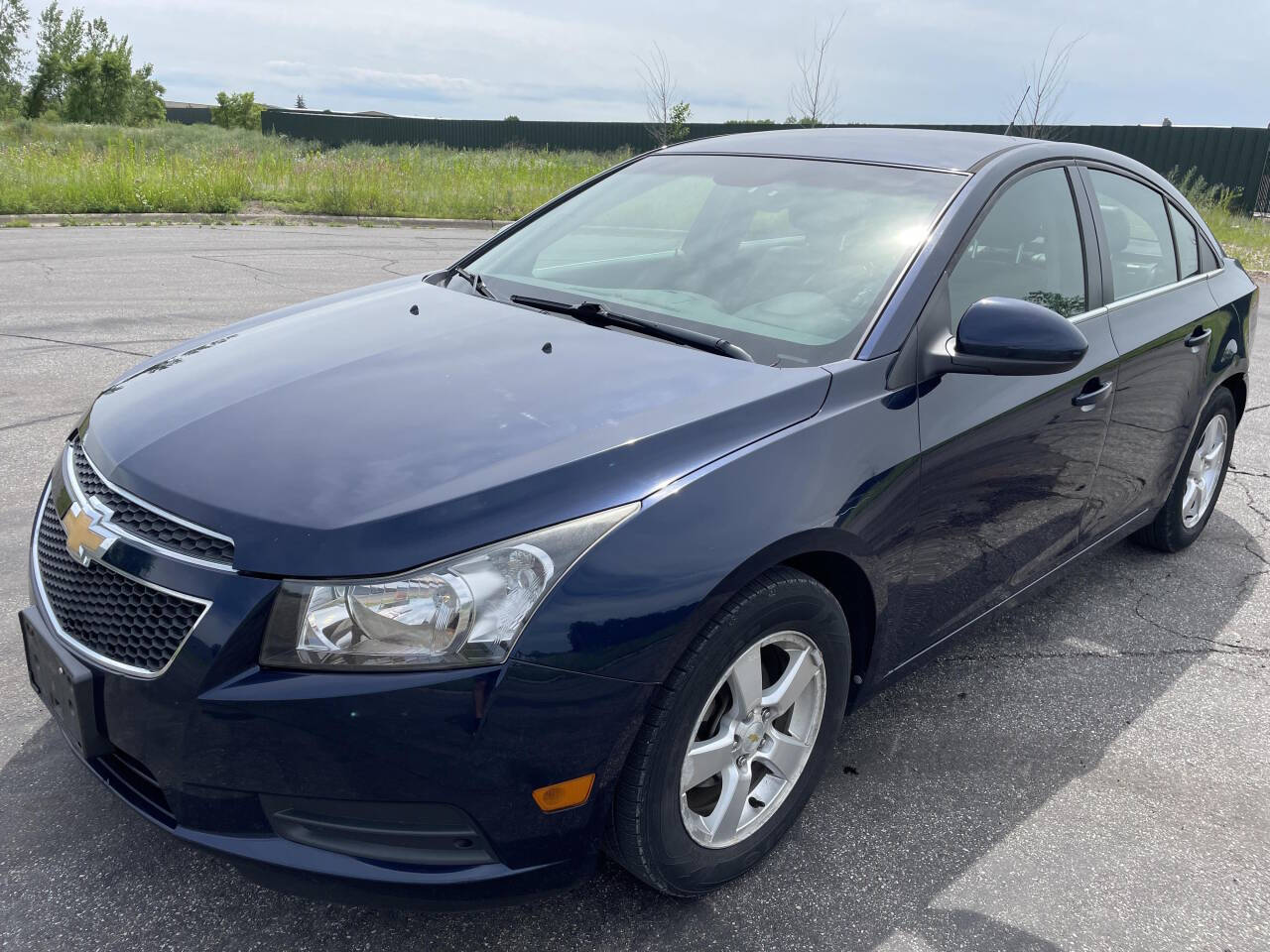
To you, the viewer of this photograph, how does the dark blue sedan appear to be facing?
facing the viewer and to the left of the viewer

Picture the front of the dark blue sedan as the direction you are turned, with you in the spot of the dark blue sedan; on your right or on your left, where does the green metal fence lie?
on your right

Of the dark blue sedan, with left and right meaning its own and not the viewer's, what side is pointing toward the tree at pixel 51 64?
right

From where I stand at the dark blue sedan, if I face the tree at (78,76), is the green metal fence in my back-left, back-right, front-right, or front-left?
front-right

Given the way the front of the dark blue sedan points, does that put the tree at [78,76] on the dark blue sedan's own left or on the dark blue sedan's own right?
on the dark blue sedan's own right
